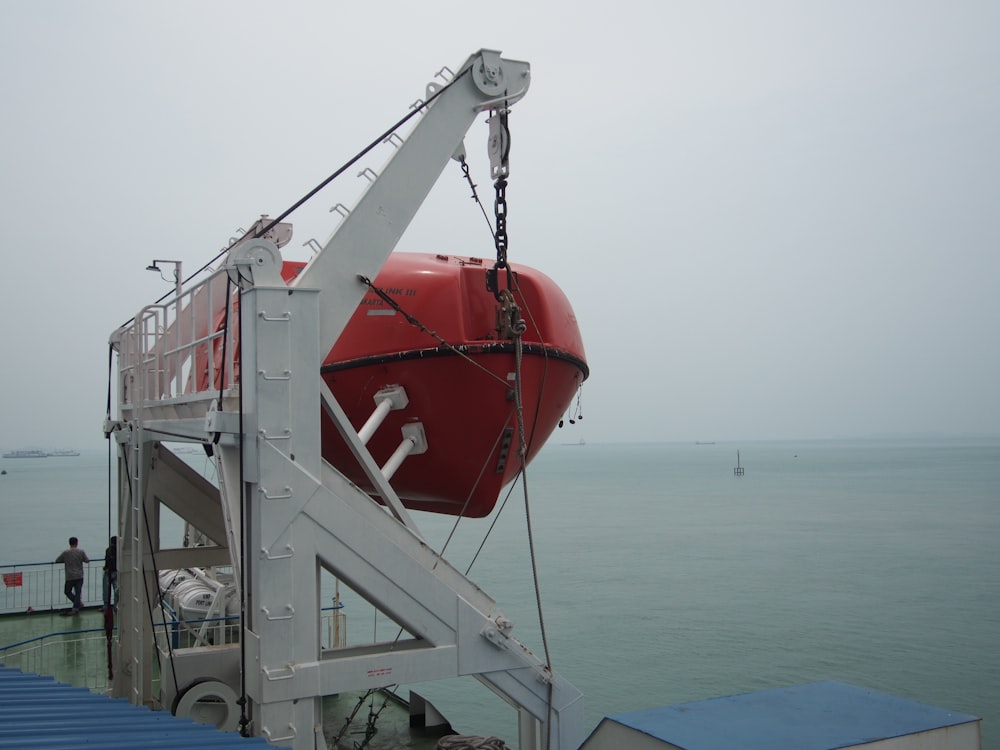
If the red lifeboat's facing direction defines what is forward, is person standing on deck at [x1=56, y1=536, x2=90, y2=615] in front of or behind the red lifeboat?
behind

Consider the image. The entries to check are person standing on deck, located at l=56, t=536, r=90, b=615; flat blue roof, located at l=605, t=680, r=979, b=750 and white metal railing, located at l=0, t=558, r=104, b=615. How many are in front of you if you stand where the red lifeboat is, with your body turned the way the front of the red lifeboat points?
1

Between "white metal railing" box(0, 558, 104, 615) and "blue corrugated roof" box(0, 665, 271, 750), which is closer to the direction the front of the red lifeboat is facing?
the blue corrugated roof

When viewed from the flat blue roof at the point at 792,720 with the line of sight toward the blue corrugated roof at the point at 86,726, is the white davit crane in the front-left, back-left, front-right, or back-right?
front-right

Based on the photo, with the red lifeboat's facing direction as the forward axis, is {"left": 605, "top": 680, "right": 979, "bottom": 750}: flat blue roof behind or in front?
in front

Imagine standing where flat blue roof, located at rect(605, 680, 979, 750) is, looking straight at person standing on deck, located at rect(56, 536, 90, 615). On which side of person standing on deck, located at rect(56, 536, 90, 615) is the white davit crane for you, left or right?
left

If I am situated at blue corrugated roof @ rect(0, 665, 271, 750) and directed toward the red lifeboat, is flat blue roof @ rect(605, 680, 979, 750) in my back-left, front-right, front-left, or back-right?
front-right

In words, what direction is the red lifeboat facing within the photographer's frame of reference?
facing the viewer and to the right of the viewer

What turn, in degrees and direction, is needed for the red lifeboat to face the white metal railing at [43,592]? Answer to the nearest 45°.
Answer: approximately 180°
